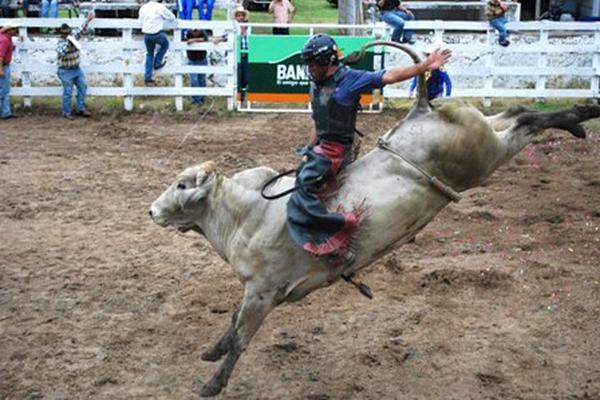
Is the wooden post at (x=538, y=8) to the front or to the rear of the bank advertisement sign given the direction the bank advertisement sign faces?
to the rear

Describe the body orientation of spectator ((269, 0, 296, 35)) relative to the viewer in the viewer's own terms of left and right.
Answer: facing the viewer

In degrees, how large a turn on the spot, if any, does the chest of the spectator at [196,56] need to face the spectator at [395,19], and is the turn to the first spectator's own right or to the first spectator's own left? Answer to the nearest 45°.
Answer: approximately 90° to the first spectator's own left

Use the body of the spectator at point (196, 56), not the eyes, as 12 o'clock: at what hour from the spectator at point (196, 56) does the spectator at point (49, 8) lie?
the spectator at point (49, 8) is roughly at 5 o'clock from the spectator at point (196, 56).

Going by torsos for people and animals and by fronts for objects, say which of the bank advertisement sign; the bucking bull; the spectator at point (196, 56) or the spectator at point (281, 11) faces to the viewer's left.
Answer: the bucking bull

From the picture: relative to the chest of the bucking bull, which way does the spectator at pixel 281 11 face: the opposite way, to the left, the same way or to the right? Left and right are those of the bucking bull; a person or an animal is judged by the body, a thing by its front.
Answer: to the left

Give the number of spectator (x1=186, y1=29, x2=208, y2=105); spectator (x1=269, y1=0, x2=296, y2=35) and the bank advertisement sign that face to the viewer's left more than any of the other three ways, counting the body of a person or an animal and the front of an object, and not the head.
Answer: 0

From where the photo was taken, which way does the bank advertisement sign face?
toward the camera

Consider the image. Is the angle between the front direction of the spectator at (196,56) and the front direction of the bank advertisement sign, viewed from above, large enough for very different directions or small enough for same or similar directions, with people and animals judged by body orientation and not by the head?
same or similar directions

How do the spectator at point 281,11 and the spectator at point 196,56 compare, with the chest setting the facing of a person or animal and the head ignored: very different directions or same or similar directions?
same or similar directions

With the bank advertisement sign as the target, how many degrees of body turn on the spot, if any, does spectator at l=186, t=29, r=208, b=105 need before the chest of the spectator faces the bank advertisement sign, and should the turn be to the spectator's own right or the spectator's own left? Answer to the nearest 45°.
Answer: approximately 45° to the spectator's own left

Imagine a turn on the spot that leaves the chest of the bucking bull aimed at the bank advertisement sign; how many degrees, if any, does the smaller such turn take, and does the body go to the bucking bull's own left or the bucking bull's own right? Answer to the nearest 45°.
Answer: approximately 90° to the bucking bull's own right

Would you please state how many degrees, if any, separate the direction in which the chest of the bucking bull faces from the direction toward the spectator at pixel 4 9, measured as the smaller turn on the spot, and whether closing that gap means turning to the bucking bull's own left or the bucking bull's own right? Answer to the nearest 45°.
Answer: approximately 45° to the bucking bull's own right

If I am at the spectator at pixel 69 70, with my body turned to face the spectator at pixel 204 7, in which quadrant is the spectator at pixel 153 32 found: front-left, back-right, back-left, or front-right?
front-right

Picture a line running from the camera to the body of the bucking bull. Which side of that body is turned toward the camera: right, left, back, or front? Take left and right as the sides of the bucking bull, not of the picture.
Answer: left

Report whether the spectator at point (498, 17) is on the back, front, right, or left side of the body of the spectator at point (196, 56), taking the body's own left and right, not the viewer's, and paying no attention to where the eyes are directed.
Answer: left

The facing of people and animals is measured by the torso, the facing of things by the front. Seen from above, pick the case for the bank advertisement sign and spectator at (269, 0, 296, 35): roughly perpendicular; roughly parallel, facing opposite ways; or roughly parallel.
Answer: roughly parallel

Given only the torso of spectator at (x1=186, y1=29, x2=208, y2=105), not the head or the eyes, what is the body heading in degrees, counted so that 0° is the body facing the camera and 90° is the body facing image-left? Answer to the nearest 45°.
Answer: approximately 0°

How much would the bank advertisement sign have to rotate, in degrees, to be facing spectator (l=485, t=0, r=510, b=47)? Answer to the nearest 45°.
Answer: approximately 90° to its left
